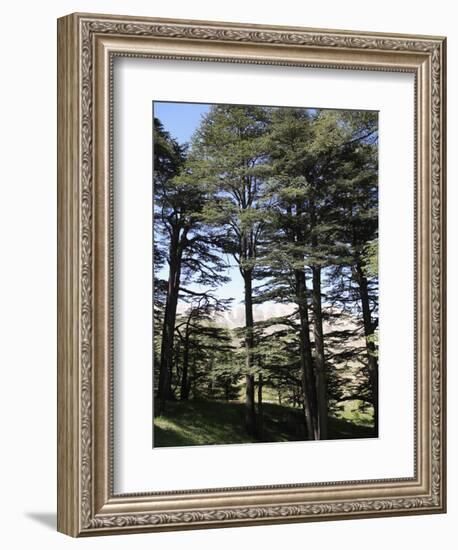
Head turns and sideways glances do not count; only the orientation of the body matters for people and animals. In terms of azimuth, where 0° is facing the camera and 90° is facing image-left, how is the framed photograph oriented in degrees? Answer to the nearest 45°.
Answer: approximately 315°
